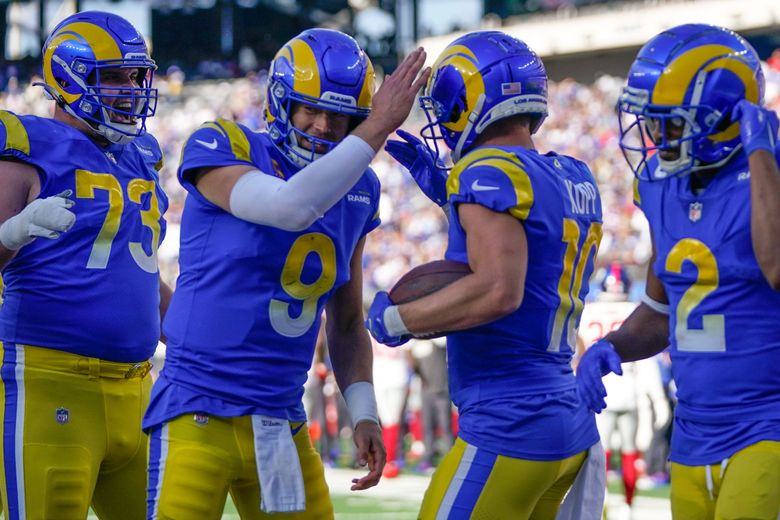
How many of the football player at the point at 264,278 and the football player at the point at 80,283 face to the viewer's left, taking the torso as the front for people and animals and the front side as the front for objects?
0

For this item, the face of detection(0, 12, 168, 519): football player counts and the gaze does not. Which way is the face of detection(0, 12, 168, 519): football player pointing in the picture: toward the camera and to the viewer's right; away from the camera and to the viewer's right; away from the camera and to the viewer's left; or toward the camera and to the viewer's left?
toward the camera and to the viewer's right

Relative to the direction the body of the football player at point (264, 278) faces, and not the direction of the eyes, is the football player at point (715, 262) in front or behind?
in front

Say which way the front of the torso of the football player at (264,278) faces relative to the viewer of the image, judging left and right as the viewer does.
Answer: facing the viewer and to the right of the viewer

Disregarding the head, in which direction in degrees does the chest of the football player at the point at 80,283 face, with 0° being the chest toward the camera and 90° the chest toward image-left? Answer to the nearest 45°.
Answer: approximately 315°

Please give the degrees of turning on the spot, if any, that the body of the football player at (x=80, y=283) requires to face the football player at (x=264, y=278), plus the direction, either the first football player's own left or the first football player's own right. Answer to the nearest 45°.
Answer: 0° — they already face them

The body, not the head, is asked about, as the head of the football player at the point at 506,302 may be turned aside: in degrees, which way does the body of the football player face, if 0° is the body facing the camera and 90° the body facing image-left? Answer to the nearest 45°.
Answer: approximately 135°

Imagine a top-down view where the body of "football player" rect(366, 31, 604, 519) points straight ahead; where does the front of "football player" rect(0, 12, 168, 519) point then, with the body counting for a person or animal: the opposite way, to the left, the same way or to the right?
the opposite way

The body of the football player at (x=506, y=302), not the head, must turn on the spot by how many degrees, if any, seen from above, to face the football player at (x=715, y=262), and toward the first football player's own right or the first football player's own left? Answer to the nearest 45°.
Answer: approximately 135° to the first football player's own right

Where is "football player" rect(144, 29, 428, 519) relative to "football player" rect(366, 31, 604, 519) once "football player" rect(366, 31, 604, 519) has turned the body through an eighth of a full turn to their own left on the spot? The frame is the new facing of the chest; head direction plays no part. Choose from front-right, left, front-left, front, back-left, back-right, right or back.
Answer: front

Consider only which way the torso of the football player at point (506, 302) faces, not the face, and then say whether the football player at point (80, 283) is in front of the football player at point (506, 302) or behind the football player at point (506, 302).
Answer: in front
